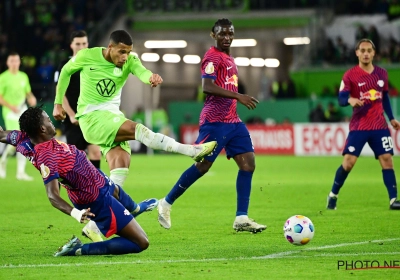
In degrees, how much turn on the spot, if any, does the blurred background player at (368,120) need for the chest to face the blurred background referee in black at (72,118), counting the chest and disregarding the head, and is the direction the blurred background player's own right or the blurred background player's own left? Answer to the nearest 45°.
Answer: approximately 90° to the blurred background player's own right

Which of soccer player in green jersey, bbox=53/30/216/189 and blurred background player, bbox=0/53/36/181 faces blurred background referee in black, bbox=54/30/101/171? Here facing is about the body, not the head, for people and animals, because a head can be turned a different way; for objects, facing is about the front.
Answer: blurred background player, bbox=0/53/36/181

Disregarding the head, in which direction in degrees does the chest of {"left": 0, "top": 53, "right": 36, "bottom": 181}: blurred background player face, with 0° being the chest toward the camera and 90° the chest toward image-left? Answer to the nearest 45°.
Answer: approximately 0°

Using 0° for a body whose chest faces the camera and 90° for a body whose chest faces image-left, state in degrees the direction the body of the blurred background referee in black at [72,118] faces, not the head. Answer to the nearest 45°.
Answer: approximately 315°

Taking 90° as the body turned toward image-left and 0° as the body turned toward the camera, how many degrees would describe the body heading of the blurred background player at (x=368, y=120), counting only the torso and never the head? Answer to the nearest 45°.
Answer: approximately 0°

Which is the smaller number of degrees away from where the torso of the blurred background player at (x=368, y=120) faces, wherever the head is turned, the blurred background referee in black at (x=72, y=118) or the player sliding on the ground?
the player sliding on the ground
